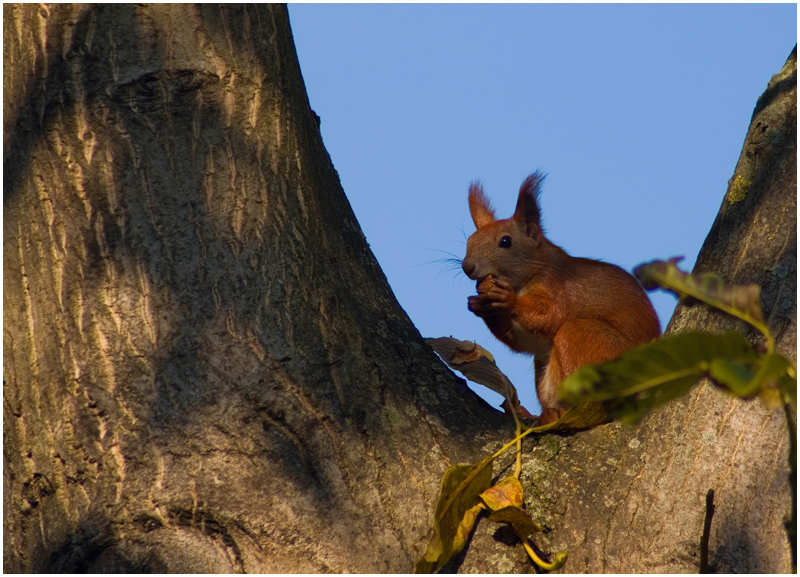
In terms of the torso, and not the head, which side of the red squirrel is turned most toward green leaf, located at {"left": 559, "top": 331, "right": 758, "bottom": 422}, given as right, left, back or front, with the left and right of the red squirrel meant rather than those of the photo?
left

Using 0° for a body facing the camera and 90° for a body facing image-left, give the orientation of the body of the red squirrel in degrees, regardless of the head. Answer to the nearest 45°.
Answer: approximately 90°

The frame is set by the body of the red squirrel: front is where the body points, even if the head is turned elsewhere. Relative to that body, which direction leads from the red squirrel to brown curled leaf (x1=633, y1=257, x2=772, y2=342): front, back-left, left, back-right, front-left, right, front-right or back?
left

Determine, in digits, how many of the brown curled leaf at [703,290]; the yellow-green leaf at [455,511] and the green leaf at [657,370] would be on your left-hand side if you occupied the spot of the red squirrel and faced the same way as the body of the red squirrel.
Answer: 3
